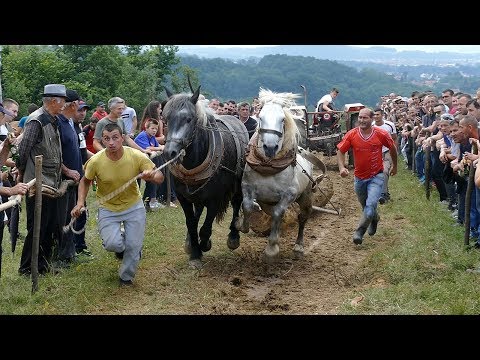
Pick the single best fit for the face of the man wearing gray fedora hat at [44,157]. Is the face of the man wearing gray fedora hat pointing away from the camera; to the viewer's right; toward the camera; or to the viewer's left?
to the viewer's right

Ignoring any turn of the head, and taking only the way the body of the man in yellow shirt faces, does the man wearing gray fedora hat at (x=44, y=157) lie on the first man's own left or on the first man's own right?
on the first man's own right

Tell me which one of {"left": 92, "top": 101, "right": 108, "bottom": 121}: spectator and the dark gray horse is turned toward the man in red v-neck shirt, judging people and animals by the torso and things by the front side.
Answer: the spectator

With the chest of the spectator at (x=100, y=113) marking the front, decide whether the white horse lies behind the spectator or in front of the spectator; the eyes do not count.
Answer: in front

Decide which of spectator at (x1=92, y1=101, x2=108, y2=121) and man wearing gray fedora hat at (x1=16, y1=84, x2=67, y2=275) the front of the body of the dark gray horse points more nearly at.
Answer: the man wearing gray fedora hat

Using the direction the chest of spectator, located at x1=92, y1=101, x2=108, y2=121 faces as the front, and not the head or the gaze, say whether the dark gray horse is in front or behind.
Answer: in front

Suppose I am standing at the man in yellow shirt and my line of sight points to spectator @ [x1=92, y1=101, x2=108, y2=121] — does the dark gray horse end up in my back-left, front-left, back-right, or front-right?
front-right

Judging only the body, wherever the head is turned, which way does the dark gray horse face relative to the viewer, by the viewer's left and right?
facing the viewer and to the left of the viewer

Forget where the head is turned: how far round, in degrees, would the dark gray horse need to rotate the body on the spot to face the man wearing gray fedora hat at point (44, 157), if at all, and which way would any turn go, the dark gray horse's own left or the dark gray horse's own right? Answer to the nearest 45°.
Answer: approximately 45° to the dark gray horse's own right

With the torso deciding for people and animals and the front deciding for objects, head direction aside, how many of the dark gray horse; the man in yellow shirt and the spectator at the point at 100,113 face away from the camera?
0

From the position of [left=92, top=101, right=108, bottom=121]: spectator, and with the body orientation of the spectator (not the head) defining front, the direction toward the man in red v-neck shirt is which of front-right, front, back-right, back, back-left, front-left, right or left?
front

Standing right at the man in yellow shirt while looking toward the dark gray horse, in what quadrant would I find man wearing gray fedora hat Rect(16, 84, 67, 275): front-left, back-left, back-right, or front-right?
back-left

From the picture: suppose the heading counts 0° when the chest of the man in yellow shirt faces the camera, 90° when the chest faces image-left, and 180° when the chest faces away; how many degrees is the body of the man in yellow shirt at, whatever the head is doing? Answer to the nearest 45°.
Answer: approximately 0°
